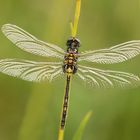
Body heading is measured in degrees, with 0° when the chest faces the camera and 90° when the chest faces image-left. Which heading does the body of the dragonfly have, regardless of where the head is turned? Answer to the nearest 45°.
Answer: approximately 180°
